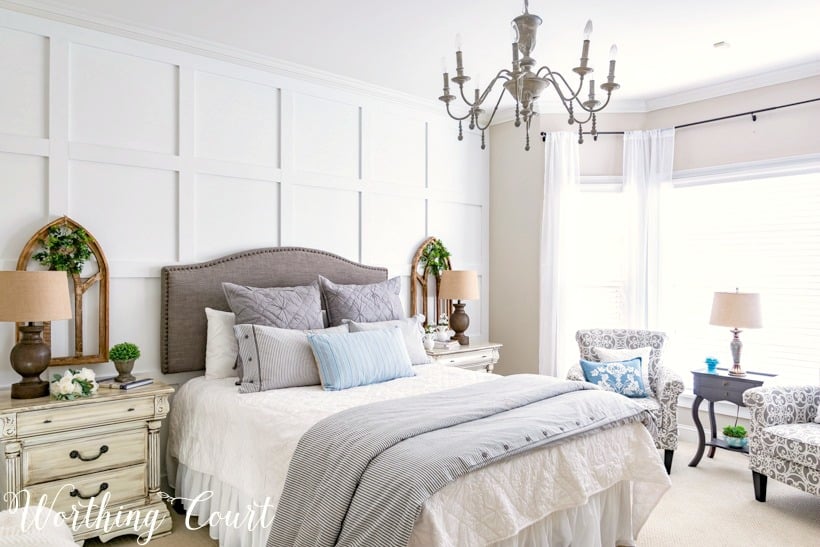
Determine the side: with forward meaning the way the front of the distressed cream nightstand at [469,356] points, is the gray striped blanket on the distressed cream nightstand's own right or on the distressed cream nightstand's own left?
on the distressed cream nightstand's own right

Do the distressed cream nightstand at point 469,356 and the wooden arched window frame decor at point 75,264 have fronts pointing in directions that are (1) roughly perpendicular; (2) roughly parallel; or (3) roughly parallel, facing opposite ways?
roughly parallel

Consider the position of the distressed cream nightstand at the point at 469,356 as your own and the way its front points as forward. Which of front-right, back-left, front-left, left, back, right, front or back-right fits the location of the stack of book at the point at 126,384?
right

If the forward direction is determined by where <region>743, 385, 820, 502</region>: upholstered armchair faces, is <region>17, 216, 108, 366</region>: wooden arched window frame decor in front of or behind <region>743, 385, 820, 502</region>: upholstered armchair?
in front

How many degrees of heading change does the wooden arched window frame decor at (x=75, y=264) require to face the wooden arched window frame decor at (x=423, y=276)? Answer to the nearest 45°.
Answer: approximately 90° to its left

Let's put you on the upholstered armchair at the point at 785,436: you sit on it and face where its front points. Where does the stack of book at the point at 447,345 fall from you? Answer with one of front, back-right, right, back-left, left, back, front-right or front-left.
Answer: front-right

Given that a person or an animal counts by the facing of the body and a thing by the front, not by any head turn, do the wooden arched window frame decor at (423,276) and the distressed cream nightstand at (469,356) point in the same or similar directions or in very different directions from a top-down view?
same or similar directions

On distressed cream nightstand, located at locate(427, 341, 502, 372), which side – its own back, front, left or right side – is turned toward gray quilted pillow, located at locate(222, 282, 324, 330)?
right

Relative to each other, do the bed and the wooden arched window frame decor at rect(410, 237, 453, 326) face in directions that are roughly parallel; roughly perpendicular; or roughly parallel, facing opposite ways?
roughly parallel

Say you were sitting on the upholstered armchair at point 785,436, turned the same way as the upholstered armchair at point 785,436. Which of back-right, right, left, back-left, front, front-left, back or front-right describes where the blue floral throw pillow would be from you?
front-right

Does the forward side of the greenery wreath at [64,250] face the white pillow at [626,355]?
no

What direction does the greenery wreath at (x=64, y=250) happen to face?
toward the camera

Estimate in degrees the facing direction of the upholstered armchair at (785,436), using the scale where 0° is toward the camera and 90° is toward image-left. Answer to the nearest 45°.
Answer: approximately 45°

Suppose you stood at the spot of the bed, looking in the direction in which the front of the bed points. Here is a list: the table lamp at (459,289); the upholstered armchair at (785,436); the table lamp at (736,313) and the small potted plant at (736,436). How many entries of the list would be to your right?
0

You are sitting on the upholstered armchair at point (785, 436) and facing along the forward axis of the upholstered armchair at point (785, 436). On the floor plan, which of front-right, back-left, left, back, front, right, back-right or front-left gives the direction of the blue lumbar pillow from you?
front

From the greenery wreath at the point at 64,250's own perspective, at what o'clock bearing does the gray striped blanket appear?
The gray striped blanket is roughly at 11 o'clock from the greenery wreath.

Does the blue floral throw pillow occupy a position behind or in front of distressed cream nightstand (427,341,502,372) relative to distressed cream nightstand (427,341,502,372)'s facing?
in front

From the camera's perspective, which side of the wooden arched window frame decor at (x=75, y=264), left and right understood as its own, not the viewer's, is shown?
front
